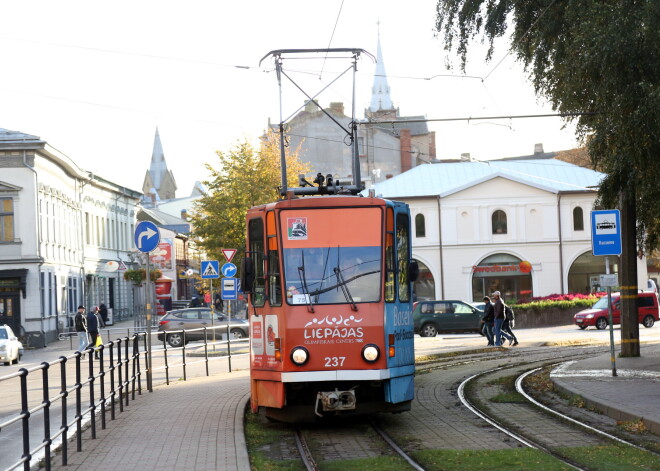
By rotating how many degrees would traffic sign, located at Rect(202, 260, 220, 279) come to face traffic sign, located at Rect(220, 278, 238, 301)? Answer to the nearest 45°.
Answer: approximately 45° to its left

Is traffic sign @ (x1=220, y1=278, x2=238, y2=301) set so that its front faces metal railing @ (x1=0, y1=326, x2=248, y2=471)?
yes

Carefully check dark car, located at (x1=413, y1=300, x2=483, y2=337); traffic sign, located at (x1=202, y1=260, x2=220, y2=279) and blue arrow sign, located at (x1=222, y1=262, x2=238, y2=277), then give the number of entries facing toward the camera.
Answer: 2

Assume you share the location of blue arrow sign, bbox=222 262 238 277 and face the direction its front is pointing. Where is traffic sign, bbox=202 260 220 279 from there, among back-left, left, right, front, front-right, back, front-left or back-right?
right

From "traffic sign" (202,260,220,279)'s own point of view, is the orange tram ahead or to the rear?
ahead

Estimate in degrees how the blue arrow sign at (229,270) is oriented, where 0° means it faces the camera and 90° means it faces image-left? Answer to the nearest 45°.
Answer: approximately 0°

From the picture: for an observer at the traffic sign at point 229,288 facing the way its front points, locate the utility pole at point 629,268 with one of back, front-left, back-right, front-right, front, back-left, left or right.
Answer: front-left

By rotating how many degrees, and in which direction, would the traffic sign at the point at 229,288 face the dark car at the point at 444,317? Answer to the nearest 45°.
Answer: approximately 135° to its left

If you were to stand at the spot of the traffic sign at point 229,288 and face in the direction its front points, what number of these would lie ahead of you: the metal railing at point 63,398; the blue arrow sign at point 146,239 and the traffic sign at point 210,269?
2
